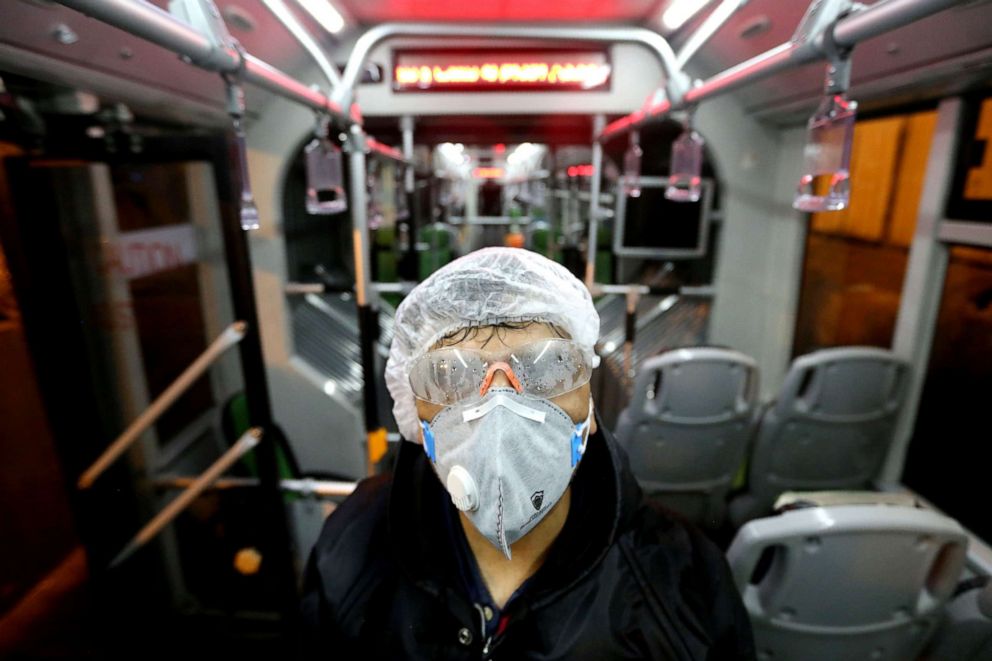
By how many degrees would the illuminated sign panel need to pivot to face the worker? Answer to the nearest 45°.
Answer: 0° — it already faces them

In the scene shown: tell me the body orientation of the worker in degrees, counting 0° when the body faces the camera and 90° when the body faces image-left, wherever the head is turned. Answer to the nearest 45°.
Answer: approximately 0°

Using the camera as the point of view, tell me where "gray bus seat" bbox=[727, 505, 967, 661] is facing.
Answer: facing away from the viewer

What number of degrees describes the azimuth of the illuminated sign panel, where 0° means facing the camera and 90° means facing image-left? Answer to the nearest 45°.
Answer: approximately 0°

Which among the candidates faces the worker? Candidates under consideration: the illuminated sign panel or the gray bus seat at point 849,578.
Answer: the illuminated sign panel

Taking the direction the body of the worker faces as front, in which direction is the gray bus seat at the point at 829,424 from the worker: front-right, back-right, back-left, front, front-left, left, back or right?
back-left

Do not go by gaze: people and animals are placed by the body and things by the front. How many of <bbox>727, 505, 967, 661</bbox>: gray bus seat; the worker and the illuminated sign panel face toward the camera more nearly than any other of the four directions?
2

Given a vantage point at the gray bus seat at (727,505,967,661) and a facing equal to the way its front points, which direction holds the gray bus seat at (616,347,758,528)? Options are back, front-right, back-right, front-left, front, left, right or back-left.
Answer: front-left

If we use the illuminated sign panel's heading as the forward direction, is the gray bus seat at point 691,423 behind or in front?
in front
